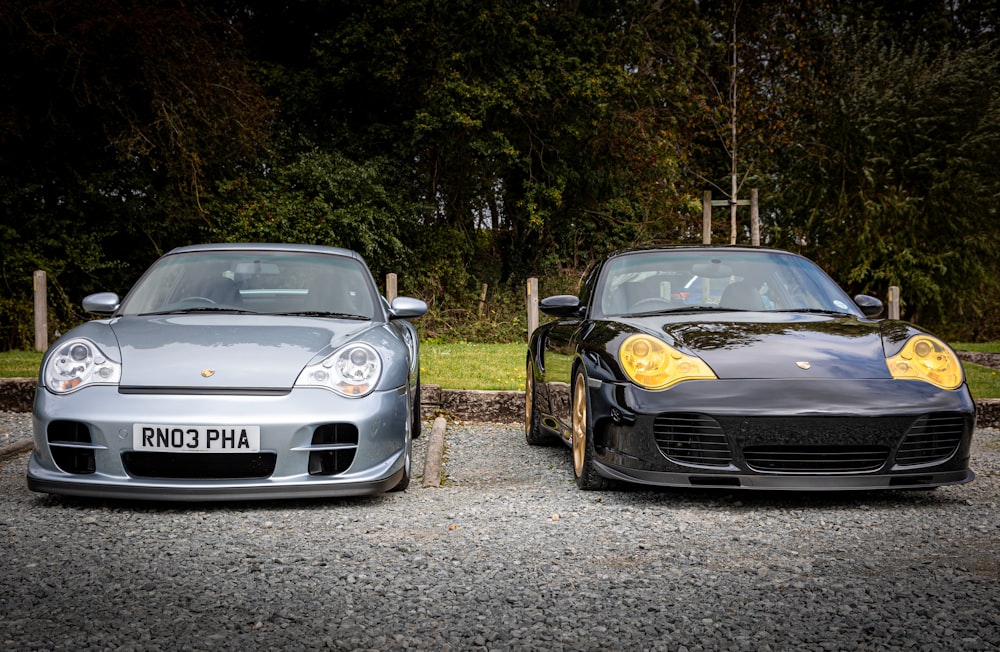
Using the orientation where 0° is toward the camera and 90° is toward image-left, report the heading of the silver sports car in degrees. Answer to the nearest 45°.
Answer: approximately 0°

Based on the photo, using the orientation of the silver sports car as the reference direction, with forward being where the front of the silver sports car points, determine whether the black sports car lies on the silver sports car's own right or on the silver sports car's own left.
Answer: on the silver sports car's own left

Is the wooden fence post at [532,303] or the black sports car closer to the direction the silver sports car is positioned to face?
the black sports car

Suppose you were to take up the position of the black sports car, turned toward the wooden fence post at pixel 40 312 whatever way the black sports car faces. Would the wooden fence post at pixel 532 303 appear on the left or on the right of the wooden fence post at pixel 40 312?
right

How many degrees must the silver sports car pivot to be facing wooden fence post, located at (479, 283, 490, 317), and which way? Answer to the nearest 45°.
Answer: approximately 180°

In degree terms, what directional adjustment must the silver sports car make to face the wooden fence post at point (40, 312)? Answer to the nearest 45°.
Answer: approximately 180°

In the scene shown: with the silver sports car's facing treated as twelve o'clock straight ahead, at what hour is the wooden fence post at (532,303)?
The wooden fence post is roughly at 7 o'clock from the silver sports car.
